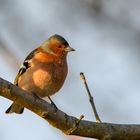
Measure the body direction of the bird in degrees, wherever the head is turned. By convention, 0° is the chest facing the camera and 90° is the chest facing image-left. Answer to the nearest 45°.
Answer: approximately 315°
